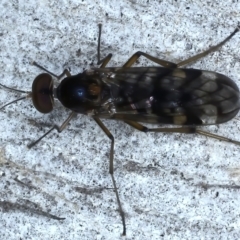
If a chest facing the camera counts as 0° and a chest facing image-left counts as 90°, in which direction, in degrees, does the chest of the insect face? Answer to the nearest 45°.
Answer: approximately 90°
